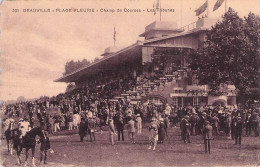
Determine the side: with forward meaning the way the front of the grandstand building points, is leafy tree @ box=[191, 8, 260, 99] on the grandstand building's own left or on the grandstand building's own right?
on the grandstand building's own left

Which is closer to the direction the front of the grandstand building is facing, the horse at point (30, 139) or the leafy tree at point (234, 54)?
the horse

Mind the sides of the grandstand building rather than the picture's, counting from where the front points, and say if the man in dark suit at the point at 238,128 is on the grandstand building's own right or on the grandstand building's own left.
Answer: on the grandstand building's own left
